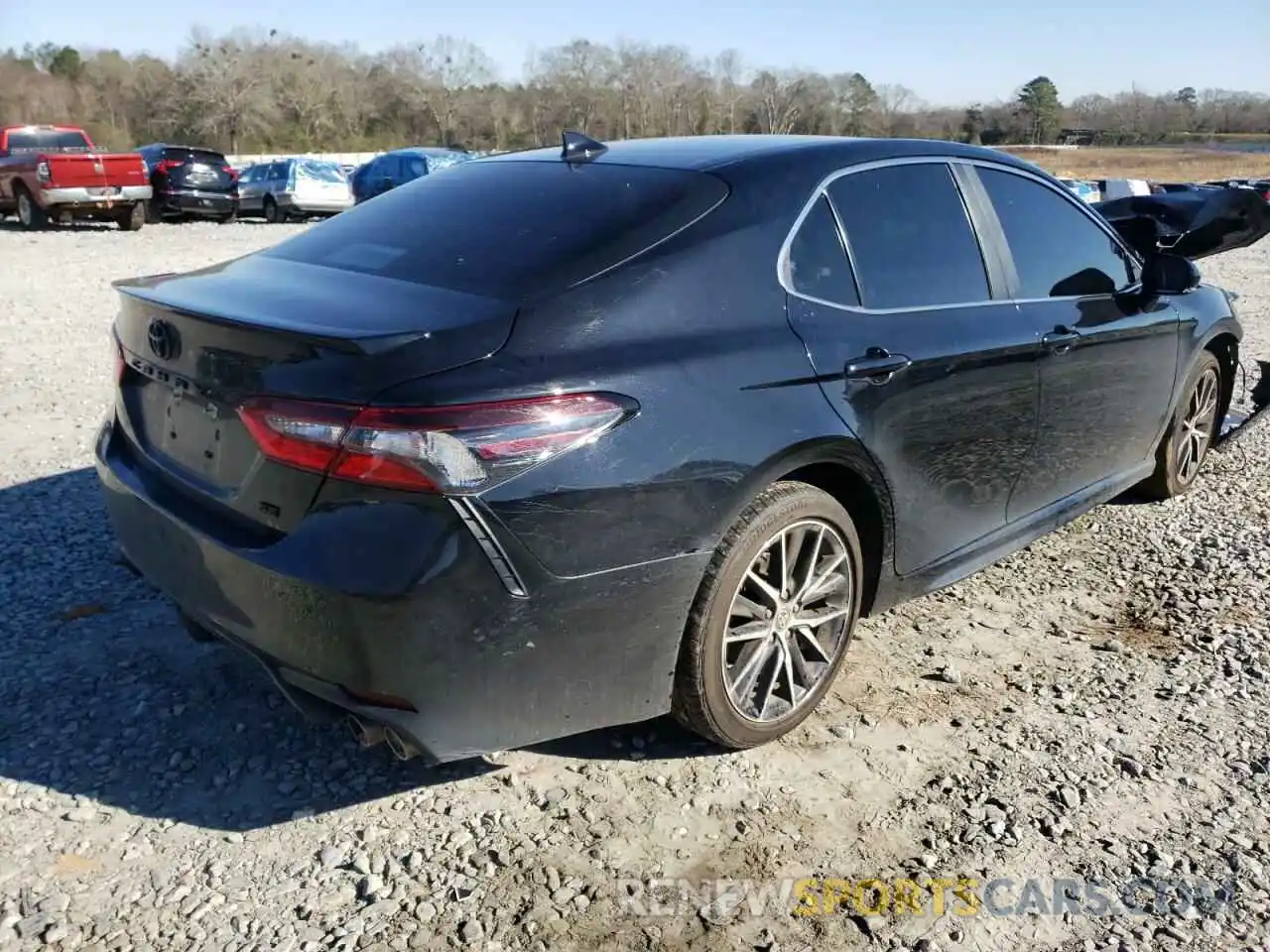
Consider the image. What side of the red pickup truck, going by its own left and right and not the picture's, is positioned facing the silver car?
right

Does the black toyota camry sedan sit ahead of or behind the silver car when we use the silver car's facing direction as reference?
behind

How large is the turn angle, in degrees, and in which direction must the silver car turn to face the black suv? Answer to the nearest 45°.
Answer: approximately 90° to its left

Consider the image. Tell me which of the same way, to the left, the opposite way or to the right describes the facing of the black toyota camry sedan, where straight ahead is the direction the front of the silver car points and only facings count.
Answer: to the right

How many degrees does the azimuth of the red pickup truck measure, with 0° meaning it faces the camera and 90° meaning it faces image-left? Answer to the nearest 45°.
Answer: approximately 135°

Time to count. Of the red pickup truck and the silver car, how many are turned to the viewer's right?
0

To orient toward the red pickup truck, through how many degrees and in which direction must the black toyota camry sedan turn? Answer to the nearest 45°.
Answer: approximately 90° to its left

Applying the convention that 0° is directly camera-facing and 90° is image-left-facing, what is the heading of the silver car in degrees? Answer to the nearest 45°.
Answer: approximately 135°

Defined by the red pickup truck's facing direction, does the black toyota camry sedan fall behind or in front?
behind

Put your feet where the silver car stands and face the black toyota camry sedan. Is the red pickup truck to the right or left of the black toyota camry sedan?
right

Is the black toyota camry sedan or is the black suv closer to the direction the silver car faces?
the black suv

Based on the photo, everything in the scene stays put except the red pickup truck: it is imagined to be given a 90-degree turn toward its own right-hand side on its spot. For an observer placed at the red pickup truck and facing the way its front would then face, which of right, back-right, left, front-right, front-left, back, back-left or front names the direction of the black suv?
front

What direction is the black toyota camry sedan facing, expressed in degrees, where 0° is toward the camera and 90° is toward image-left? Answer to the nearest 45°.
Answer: approximately 225°

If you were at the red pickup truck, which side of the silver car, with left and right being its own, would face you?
left
